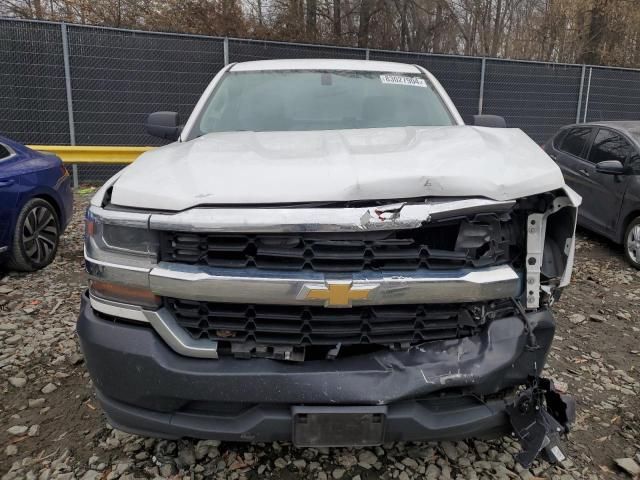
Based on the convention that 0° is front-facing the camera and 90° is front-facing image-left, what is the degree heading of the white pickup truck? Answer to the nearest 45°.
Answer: approximately 0°

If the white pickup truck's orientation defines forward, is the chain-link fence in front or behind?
behind

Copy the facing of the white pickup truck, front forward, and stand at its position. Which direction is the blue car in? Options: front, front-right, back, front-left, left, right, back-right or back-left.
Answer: back-right

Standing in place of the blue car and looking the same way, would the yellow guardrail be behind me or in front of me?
behind

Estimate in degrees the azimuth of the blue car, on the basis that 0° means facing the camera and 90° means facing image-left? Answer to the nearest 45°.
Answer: approximately 45°

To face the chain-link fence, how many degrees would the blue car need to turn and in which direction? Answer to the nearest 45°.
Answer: approximately 135° to its right
